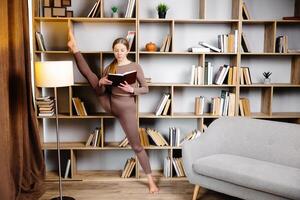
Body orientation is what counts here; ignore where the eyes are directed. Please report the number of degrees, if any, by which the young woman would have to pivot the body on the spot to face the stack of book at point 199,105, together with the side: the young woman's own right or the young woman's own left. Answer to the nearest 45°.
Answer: approximately 90° to the young woman's own left

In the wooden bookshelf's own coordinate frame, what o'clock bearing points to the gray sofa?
The gray sofa is roughly at 11 o'clock from the wooden bookshelf.

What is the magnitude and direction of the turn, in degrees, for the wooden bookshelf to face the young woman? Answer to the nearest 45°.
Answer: approximately 45° to its right

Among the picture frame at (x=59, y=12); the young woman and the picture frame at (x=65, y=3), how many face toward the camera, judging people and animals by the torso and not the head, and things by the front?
3

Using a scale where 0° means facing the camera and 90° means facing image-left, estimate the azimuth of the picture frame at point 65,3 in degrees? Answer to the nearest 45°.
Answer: approximately 0°

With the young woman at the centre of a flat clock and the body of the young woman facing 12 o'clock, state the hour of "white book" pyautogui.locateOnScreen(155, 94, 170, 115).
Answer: The white book is roughly at 8 o'clock from the young woman.

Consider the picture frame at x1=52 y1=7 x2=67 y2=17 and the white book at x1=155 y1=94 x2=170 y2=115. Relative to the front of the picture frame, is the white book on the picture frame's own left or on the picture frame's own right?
on the picture frame's own left

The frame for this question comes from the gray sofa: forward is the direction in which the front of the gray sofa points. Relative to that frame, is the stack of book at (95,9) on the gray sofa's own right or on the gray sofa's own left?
on the gray sofa's own right
